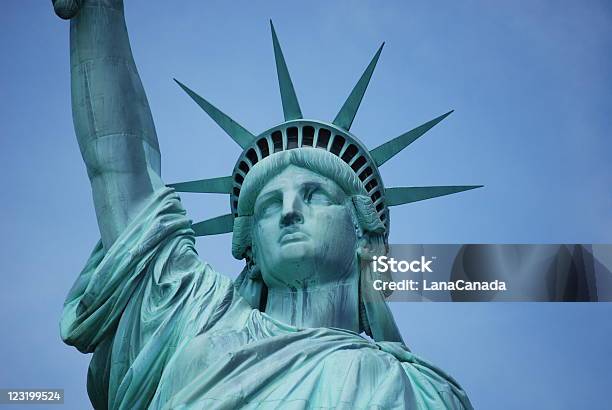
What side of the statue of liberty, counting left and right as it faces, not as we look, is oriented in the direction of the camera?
front
